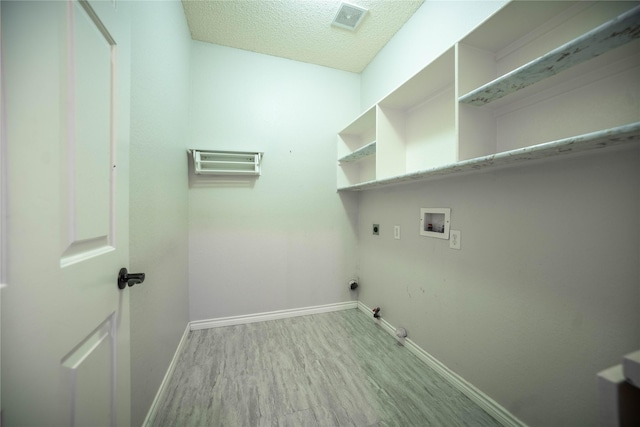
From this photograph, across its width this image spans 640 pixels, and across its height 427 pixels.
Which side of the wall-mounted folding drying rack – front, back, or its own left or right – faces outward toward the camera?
front

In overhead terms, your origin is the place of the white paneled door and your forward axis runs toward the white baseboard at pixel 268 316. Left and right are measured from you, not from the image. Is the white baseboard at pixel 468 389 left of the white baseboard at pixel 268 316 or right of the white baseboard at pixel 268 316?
right

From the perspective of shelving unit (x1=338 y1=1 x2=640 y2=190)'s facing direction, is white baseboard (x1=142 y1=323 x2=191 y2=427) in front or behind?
in front

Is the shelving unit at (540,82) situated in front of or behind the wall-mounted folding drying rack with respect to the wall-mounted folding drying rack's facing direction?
in front

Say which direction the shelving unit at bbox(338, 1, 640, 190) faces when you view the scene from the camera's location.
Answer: facing the viewer and to the left of the viewer

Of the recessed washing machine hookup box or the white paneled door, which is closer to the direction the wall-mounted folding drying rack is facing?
the white paneled door

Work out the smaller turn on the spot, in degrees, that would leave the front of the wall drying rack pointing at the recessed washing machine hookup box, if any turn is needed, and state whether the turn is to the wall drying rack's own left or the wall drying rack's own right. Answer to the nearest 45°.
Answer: approximately 45° to the wall drying rack's own left

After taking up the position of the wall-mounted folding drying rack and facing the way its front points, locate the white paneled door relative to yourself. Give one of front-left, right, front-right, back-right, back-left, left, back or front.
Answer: front

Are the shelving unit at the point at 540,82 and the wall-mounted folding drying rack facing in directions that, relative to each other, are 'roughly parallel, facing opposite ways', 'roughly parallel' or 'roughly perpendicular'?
roughly perpendicular

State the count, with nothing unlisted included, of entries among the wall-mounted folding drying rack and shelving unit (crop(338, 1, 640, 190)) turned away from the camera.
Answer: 0
